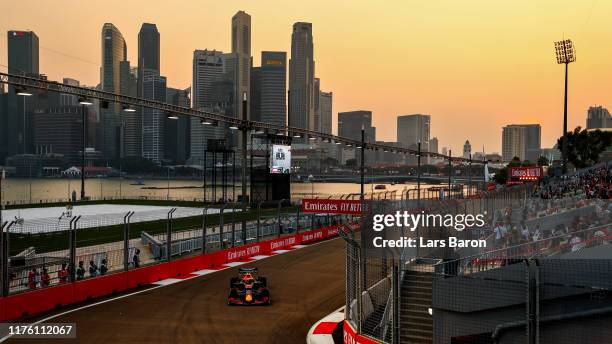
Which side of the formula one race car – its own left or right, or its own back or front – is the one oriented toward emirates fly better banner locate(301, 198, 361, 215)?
back

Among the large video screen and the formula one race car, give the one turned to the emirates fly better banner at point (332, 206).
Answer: the large video screen

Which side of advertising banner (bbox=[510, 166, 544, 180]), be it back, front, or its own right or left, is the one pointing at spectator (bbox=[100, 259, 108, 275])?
front

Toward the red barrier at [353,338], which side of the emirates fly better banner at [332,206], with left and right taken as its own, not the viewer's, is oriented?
front

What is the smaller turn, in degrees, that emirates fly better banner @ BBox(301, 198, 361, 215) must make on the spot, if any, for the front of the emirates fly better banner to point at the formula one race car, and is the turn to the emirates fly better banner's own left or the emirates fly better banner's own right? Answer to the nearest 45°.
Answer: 0° — it already faces it

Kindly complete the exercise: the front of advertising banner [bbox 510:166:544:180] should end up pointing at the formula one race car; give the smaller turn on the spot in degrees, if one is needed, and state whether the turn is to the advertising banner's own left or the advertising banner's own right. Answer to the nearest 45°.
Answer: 0° — it already faces it

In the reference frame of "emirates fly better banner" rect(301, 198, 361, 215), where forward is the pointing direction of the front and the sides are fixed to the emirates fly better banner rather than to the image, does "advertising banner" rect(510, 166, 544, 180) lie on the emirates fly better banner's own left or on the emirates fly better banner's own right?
on the emirates fly better banner's own left

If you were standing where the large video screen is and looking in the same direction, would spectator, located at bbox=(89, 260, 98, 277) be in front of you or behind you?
in front

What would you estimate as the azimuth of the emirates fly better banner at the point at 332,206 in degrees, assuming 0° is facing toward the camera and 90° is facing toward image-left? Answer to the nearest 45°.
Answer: approximately 0°

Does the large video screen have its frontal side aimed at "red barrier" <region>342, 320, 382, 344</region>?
yes

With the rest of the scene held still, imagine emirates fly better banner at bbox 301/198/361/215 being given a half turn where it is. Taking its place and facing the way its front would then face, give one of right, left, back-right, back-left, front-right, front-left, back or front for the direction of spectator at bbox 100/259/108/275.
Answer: back-left

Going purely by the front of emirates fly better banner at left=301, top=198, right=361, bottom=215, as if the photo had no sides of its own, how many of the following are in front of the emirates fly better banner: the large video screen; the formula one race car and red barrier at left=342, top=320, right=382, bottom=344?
2

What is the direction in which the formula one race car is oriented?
toward the camera

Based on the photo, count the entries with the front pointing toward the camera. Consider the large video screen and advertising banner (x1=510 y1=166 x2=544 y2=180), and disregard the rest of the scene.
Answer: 2

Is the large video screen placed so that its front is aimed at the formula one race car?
yes
